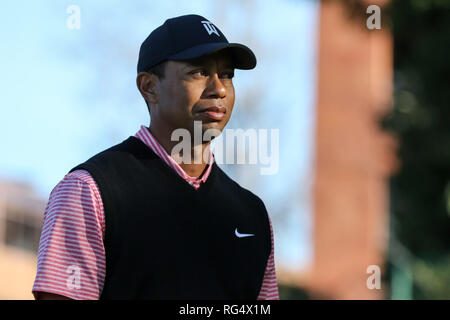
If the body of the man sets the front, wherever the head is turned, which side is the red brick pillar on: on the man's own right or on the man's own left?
on the man's own left

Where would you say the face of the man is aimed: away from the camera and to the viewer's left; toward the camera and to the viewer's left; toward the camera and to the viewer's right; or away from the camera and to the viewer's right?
toward the camera and to the viewer's right

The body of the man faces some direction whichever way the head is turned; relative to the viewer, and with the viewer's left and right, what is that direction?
facing the viewer and to the right of the viewer
